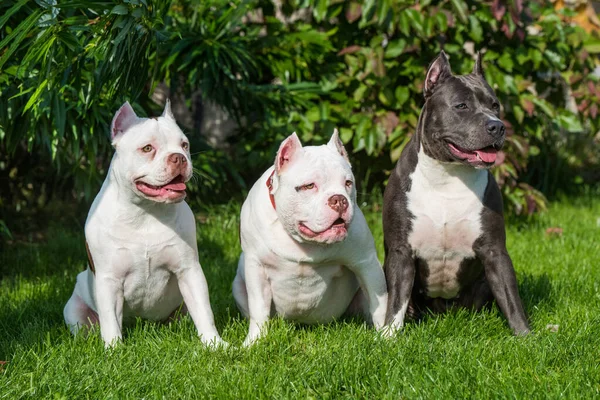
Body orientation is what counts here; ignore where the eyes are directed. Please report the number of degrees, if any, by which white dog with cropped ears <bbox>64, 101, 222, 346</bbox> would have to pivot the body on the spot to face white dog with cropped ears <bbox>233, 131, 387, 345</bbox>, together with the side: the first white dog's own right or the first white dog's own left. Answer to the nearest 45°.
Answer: approximately 45° to the first white dog's own left

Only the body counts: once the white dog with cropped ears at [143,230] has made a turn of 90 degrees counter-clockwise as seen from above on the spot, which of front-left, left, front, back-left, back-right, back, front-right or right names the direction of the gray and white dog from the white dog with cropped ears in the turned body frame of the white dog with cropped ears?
front-right

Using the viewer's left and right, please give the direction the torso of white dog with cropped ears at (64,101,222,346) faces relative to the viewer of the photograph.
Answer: facing the viewer and to the right of the viewer

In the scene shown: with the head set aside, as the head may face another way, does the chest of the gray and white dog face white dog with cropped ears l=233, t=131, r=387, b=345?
no

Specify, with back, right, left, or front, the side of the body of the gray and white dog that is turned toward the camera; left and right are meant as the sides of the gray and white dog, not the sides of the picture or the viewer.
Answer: front
